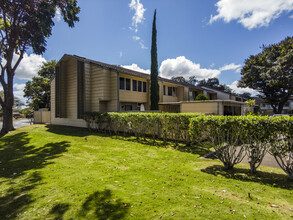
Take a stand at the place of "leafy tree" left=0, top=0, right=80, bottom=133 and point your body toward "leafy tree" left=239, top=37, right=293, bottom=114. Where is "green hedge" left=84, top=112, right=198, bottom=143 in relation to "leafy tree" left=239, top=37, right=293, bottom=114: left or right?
right

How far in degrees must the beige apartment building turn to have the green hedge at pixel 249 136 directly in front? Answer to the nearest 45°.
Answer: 0° — it already faces it

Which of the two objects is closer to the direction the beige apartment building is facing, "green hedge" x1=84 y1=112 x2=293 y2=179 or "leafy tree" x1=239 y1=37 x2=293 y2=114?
the green hedge

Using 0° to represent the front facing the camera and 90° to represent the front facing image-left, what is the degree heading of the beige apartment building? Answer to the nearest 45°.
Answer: approximately 315°

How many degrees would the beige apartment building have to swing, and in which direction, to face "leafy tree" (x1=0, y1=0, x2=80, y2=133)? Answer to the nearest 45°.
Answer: approximately 135° to its right

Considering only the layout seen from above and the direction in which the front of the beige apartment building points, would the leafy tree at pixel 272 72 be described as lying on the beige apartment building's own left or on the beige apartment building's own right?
on the beige apartment building's own left
